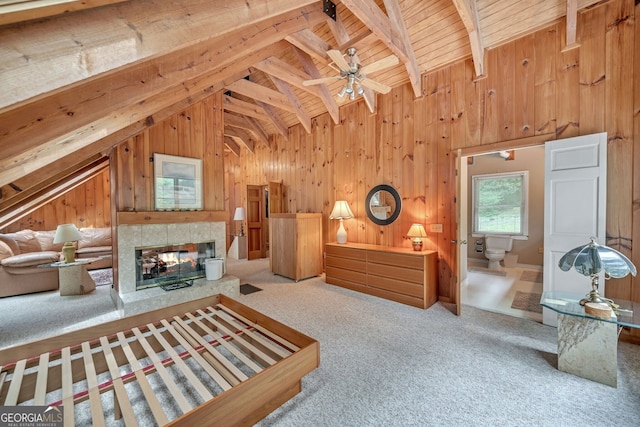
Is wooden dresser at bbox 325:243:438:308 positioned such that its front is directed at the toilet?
no

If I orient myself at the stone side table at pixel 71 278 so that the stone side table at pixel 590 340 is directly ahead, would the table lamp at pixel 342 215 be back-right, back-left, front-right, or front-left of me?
front-left

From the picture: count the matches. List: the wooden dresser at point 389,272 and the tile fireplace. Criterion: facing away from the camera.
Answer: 0

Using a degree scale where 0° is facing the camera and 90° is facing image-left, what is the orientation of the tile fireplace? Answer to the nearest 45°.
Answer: approximately 315°

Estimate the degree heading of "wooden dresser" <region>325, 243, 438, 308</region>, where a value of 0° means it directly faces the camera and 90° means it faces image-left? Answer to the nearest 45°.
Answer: approximately 45°

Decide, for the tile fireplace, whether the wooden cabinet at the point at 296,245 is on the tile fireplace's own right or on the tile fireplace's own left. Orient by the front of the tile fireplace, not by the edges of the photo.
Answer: on the tile fireplace's own left

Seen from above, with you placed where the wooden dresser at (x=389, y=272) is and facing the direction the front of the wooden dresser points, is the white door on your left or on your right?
on your left

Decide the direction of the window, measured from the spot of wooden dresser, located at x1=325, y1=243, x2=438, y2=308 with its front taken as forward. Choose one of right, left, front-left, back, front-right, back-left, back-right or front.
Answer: back

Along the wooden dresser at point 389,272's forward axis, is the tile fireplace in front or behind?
in front

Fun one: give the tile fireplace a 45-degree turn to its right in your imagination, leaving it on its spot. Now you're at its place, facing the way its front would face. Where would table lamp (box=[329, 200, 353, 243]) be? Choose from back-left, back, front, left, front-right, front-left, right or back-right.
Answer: left

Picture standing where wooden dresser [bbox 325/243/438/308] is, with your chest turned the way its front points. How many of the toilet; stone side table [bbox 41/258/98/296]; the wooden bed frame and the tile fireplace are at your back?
1

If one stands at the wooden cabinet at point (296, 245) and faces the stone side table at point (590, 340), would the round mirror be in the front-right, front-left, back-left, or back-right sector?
front-left

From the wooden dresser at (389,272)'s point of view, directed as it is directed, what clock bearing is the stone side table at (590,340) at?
The stone side table is roughly at 9 o'clock from the wooden dresser.

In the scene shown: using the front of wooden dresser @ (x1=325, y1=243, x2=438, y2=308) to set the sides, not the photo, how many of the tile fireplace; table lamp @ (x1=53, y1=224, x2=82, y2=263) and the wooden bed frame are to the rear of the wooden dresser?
0

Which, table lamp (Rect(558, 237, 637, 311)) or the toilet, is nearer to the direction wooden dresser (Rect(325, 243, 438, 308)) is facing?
the table lamp

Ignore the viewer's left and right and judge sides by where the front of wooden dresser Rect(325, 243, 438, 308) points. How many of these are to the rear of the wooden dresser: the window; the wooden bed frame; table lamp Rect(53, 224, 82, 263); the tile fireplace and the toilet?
2

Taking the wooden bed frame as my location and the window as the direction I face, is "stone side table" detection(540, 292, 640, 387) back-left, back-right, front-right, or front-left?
front-right
